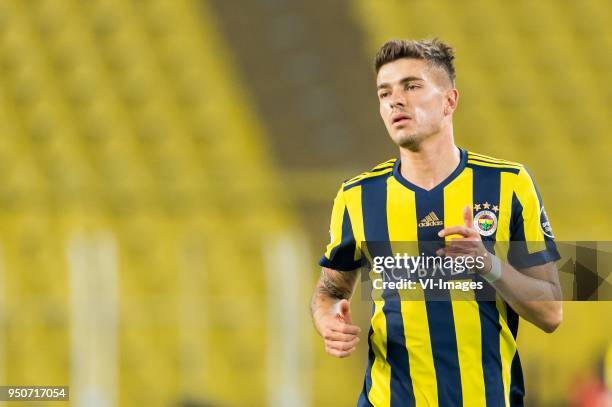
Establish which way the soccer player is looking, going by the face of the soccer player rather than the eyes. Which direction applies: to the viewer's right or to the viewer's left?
to the viewer's left

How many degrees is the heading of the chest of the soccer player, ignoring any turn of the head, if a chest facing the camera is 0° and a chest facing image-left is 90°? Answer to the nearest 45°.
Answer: approximately 0°
